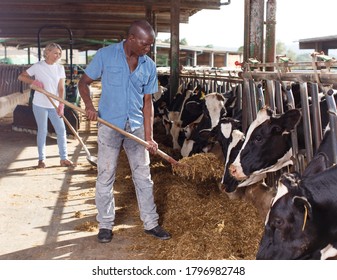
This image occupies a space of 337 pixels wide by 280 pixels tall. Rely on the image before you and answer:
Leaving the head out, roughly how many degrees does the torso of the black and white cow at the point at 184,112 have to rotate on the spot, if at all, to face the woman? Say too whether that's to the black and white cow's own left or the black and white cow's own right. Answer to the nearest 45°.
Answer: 0° — it already faces them

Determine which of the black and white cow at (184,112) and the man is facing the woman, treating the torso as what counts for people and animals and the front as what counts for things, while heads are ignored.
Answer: the black and white cow

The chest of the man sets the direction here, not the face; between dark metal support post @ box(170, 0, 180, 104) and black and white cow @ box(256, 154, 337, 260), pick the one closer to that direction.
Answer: the black and white cow

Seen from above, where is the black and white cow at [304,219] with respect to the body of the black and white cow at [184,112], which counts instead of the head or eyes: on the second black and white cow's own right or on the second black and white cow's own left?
on the second black and white cow's own left

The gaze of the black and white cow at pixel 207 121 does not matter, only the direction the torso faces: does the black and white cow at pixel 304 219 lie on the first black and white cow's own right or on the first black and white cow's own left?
on the first black and white cow's own left

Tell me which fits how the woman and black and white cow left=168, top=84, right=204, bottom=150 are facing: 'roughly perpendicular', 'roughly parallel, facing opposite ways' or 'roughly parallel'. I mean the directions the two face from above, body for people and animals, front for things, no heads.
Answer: roughly perpendicular

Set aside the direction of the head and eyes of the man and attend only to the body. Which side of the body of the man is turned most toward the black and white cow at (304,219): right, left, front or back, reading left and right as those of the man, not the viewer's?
front
